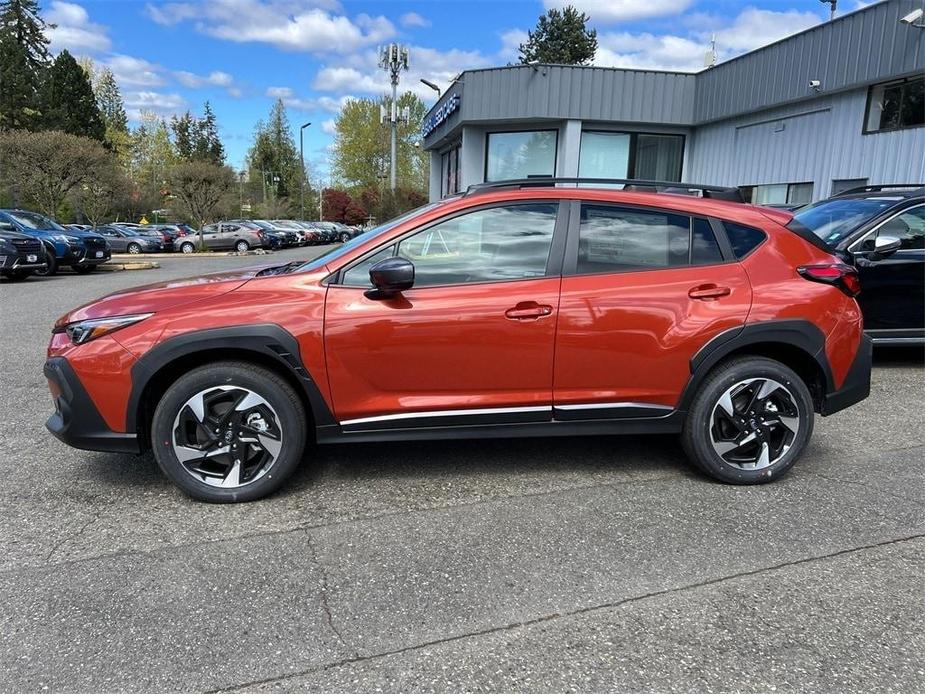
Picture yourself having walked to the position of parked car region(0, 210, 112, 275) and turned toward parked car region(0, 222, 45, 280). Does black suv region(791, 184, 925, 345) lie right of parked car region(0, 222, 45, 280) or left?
left

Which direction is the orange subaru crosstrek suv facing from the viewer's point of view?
to the viewer's left

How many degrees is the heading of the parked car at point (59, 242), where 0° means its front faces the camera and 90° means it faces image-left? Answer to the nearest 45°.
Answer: approximately 315°

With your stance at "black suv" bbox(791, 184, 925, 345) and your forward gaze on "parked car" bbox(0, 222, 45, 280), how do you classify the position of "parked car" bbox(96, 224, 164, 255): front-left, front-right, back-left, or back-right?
front-right

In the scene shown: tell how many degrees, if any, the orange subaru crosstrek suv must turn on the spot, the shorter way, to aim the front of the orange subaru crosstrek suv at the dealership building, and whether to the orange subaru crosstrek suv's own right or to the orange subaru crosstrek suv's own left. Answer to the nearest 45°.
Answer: approximately 135° to the orange subaru crosstrek suv's own right

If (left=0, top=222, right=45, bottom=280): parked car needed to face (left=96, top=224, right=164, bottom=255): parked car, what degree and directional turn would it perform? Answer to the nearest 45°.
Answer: approximately 135° to its left

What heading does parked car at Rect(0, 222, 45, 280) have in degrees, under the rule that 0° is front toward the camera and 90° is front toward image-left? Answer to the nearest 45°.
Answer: approximately 315°

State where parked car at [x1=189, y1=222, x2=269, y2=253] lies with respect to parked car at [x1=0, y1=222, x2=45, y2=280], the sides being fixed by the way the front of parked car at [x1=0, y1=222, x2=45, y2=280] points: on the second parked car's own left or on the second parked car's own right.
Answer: on the second parked car's own left

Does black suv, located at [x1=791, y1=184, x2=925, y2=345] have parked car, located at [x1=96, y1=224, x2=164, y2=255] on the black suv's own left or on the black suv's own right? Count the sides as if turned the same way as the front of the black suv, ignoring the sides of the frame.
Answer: on the black suv's own right

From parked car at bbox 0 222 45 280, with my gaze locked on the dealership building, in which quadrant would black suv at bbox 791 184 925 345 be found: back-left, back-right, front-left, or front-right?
front-right

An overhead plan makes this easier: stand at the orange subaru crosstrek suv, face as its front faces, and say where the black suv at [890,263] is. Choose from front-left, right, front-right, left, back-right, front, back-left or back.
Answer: back-right

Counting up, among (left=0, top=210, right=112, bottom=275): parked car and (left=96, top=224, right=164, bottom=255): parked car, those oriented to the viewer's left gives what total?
0
